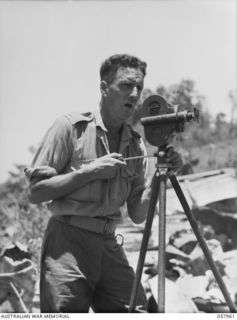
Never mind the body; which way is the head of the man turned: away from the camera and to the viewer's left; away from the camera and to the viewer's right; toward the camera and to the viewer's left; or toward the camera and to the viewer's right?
toward the camera and to the viewer's right

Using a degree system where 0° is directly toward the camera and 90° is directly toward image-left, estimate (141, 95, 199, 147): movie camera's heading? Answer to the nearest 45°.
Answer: approximately 270°

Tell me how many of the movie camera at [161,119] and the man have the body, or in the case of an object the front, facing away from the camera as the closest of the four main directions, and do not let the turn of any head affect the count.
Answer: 0

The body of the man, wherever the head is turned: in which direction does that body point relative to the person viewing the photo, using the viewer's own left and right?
facing the viewer and to the right of the viewer
